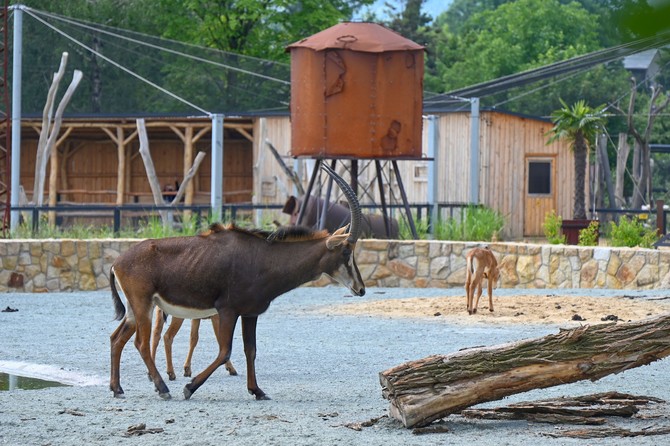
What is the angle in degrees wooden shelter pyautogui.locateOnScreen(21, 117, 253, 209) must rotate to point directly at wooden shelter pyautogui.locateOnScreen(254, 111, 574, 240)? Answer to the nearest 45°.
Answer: approximately 45° to its left

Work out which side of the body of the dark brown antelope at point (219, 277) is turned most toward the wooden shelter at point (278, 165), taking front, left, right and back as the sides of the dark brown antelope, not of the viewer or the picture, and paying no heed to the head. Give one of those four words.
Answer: left

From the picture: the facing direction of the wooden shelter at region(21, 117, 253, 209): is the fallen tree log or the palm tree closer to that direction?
the fallen tree log

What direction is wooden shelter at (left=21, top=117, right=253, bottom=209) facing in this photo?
toward the camera

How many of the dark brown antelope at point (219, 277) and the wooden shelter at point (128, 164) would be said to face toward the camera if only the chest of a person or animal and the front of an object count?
1

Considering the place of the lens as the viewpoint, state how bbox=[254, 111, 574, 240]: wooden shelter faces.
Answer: facing the viewer

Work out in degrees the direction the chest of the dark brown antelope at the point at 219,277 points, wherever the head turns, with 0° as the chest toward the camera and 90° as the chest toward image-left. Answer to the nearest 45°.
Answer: approximately 270°

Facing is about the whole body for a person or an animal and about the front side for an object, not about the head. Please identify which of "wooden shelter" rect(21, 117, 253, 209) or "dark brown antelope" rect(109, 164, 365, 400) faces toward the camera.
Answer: the wooden shelter

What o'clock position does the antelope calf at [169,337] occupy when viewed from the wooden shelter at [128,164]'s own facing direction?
The antelope calf is roughly at 12 o'clock from the wooden shelter.

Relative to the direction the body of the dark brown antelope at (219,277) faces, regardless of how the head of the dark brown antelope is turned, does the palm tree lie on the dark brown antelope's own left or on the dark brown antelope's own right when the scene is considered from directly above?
on the dark brown antelope's own left

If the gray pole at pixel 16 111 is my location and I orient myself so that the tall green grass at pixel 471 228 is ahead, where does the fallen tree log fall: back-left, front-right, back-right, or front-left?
front-right

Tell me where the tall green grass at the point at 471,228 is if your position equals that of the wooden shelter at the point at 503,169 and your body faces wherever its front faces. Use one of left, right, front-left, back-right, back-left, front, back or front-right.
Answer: front
